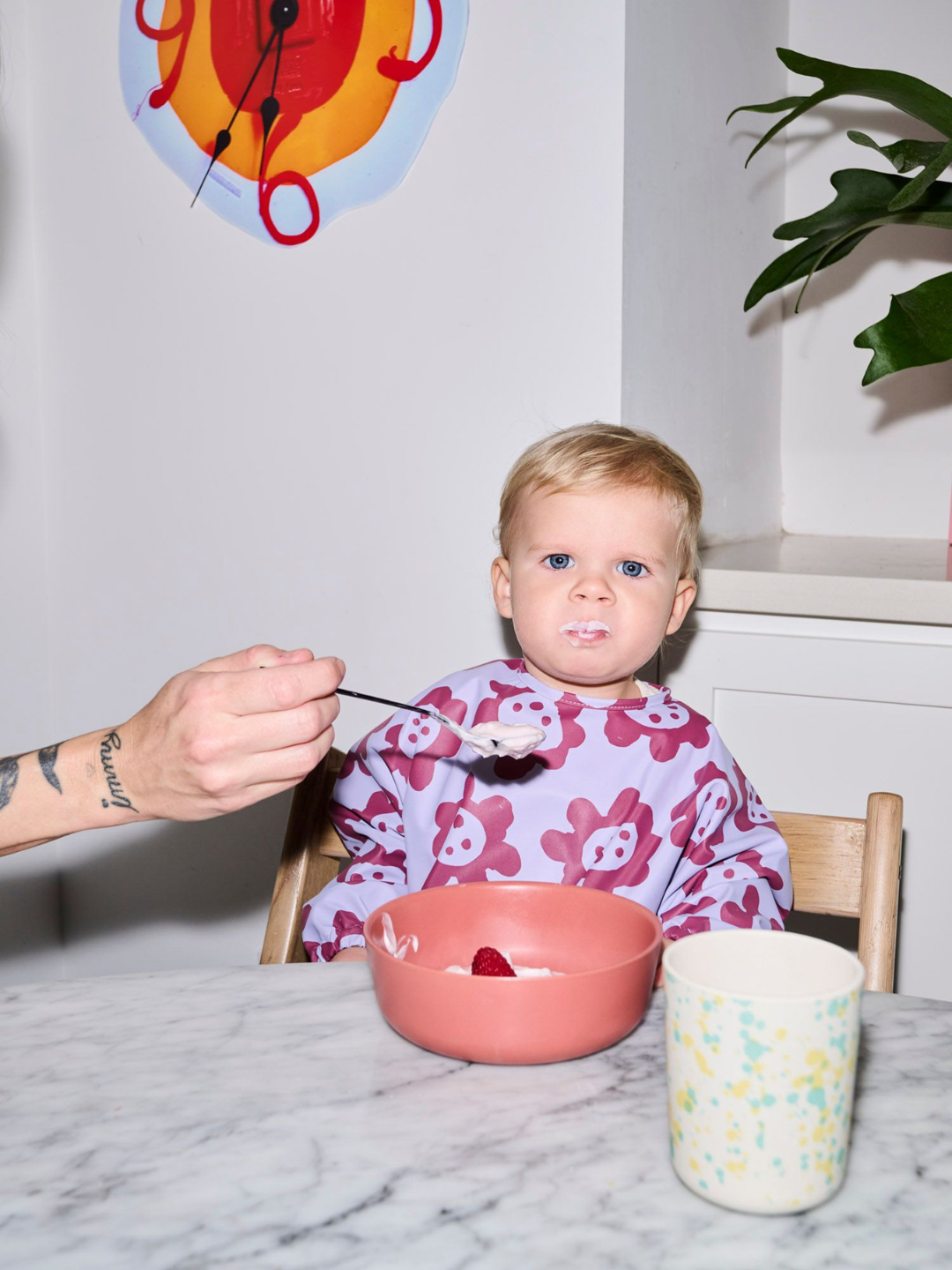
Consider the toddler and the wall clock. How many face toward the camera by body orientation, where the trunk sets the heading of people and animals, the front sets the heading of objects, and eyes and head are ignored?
2

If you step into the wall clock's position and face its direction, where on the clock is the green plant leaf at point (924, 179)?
The green plant leaf is roughly at 10 o'clock from the wall clock.

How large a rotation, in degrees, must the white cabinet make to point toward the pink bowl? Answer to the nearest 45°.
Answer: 0° — it already faces it

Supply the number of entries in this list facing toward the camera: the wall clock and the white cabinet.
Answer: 2

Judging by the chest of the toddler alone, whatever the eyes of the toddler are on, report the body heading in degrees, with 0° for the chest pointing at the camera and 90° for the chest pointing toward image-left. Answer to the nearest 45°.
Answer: approximately 0°

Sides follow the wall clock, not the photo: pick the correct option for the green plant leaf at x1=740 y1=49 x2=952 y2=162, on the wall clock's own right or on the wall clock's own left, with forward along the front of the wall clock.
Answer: on the wall clock's own left

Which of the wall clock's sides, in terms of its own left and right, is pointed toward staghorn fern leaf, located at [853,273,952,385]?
left

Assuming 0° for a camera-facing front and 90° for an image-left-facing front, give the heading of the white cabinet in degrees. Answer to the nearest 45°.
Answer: approximately 0°
